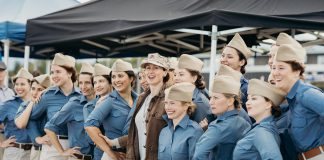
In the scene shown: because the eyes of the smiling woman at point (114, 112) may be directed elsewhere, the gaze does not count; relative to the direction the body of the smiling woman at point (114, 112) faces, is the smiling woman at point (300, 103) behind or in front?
in front

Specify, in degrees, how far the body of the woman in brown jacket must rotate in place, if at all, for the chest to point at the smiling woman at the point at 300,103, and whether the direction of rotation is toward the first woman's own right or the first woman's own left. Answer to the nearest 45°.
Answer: approximately 90° to the first woman's own left

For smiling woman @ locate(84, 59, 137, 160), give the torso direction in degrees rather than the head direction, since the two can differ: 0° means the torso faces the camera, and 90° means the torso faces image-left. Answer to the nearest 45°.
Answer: approximately 315°

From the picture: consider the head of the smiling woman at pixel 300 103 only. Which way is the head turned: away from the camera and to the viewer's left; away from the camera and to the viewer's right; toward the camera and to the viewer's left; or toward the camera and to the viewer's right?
toward the camera and to the viewer's left

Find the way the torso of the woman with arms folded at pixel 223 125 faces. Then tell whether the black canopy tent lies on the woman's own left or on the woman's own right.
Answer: on the woman's own right

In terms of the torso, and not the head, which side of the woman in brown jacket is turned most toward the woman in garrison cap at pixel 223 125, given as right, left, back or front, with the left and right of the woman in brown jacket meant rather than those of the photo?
left

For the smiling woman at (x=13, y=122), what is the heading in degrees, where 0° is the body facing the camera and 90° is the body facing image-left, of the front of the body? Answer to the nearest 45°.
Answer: approximately 0°

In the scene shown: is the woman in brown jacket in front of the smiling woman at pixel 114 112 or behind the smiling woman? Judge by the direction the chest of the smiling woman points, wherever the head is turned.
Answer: in front
